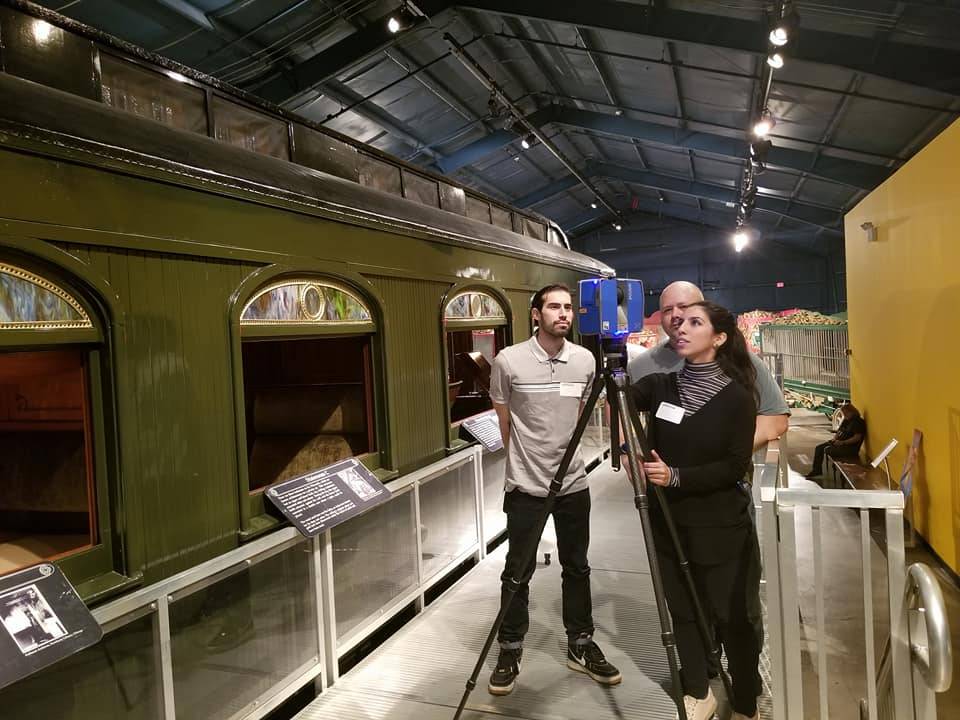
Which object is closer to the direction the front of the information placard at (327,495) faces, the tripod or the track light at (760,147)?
the tripod

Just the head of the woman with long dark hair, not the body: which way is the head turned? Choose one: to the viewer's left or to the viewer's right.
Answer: to the viewer's left

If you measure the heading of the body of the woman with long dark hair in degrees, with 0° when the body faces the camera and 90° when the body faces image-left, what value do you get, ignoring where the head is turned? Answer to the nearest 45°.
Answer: approximately 45°

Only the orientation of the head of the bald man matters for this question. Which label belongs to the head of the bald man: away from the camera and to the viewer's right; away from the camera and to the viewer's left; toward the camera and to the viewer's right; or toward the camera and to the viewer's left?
toward the camera and to the viewer's left

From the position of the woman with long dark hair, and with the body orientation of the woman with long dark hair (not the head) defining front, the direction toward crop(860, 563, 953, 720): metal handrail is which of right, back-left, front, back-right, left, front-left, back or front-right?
left

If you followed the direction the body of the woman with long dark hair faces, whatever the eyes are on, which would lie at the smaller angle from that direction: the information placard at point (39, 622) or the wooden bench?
the information placard

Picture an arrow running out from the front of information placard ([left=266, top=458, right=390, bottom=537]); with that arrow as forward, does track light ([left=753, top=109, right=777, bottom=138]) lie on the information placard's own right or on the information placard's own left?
on the information placard's own left

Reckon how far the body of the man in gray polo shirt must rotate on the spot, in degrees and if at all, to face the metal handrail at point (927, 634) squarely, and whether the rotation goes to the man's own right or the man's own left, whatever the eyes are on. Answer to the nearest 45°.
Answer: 0° — they already face it

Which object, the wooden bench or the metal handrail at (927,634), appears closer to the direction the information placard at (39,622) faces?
the metal handrail

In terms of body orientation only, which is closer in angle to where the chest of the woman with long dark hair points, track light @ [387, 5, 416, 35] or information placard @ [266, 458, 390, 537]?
the information placard

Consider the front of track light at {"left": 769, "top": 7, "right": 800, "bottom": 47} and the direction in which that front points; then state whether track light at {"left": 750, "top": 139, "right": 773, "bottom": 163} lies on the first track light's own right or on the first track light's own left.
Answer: on the first track light's own right

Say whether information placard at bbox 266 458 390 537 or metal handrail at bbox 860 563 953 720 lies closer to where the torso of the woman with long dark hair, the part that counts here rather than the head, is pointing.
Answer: the information placard

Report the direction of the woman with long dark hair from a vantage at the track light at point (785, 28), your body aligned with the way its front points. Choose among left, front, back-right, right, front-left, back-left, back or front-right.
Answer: front-left
